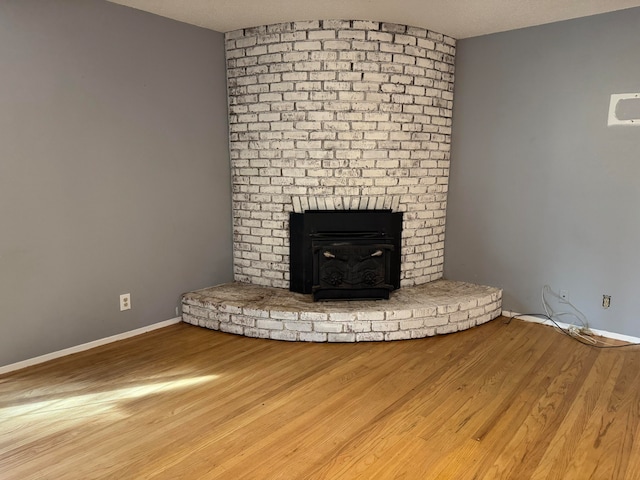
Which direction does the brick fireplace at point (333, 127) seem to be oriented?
toward the camera

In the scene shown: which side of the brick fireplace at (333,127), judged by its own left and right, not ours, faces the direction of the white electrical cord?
left
